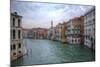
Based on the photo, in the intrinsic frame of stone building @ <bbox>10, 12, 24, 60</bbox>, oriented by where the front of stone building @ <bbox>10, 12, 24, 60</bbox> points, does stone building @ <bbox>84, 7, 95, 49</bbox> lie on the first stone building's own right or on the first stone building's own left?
on the first stone building's own left

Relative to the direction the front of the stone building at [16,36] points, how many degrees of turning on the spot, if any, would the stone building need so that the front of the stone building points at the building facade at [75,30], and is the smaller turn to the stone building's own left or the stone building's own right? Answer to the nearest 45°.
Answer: approximately 45° to the stone building's own left

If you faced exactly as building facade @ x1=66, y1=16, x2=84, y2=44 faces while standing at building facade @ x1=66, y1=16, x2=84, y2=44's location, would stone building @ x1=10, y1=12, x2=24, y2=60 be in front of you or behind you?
in front
